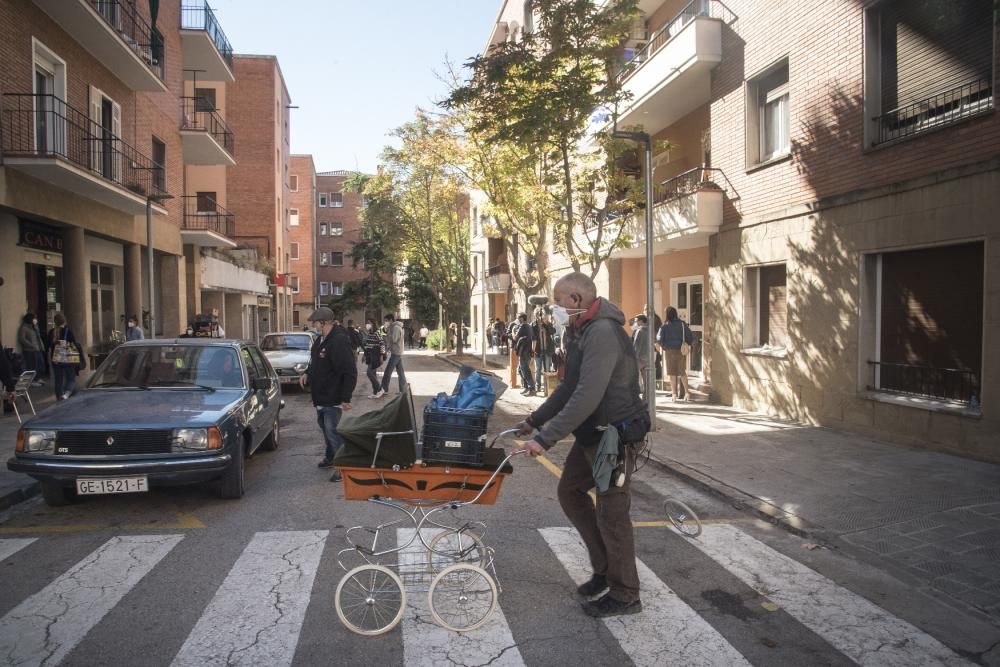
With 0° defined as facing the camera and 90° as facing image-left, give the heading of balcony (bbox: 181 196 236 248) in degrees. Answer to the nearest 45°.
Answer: approximately 315°

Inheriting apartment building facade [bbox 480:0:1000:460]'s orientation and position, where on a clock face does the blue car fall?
The blue car is roughly at 12 o'clock from the apartment building facade.

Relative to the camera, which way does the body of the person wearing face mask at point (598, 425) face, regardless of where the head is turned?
to the viewer's left

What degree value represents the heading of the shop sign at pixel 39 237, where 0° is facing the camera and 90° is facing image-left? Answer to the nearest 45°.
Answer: approximately 315°

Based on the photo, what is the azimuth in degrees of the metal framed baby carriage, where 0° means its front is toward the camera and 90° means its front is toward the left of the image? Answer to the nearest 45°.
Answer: approximately 90°

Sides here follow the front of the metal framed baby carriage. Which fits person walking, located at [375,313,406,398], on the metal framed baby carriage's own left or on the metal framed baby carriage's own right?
on the metal framed baby carriage's own right

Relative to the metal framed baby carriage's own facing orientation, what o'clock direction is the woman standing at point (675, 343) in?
The woman standing is roughly at 4 o'clock from the metal framed baby carriage.

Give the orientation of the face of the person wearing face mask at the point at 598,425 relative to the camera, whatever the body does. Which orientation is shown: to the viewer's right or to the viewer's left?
to the viewer's left

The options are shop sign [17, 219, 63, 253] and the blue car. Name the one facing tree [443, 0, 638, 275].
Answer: the shop sign

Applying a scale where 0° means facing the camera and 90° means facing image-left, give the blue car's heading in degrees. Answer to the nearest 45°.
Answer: approximately 45°

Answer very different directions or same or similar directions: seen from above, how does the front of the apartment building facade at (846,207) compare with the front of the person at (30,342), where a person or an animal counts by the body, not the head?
very different directions
